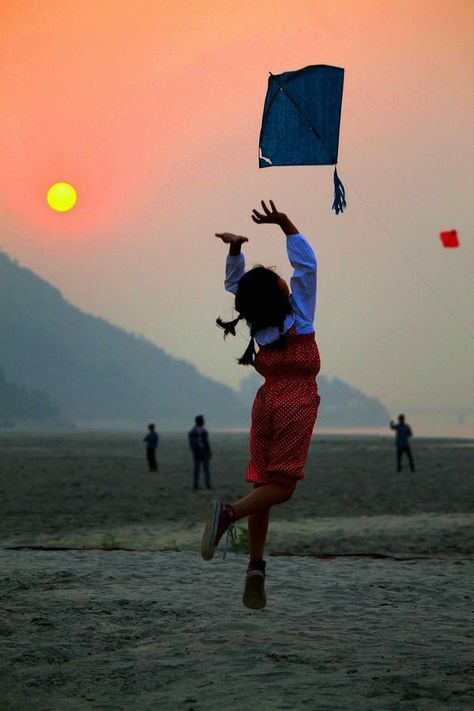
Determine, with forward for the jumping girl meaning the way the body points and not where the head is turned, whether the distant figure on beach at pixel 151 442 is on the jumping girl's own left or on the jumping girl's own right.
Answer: on the jumping girl's own left

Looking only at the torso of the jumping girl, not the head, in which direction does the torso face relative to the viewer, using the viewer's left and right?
facing away from the viewer and to the right of the viewer

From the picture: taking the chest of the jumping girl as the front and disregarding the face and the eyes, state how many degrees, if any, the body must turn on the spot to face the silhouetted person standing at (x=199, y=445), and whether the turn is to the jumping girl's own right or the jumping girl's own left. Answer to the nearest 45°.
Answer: approximately 45° to the jumping girl's own left
